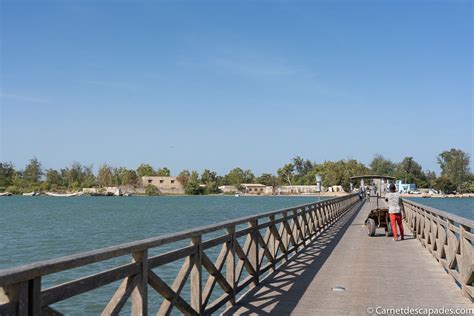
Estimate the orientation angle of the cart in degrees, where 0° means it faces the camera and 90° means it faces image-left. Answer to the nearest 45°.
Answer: approximately 180°
